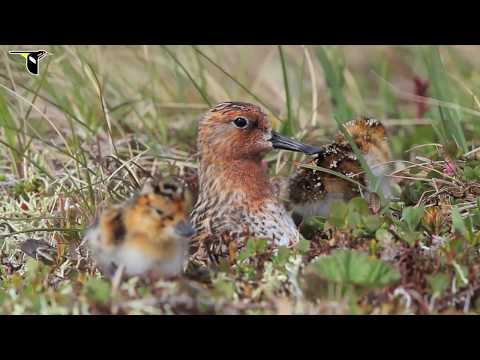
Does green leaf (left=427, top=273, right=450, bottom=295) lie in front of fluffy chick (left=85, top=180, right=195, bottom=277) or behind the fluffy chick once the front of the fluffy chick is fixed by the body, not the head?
in front

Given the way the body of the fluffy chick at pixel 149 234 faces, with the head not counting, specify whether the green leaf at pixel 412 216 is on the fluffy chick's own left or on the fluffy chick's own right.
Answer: on the fluffy chick's own left

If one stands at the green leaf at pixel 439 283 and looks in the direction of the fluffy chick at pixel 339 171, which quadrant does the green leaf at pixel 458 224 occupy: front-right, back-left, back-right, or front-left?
front-right

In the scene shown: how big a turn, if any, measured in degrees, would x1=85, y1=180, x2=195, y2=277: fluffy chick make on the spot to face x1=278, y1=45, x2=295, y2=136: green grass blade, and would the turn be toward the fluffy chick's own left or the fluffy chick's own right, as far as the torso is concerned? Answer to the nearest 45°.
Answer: approximately 90° to the fluffy chick's own left

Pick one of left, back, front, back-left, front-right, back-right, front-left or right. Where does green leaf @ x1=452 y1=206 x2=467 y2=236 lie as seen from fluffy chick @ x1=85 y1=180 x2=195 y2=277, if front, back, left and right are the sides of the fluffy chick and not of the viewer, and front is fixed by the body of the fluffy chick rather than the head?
front-left

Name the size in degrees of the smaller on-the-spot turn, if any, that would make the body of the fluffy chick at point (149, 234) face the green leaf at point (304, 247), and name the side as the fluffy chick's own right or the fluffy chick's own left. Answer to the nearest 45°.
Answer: approximately 45° to the fluffy chick's own left

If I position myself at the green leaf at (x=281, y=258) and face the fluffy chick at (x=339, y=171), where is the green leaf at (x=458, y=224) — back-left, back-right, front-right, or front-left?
front-right
